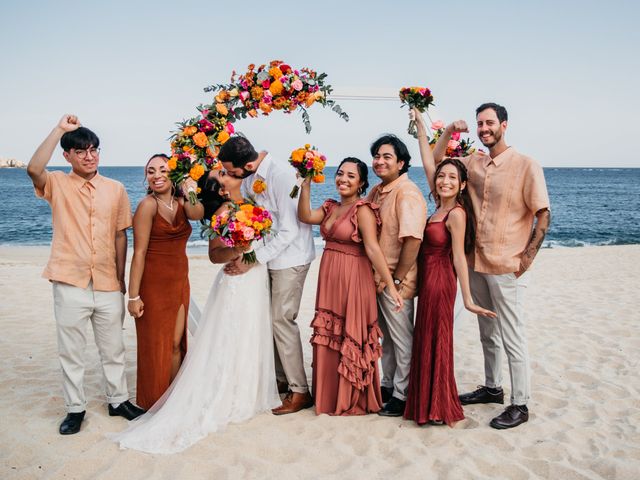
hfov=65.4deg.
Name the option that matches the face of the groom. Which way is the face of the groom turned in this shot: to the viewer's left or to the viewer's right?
to the viewer's left

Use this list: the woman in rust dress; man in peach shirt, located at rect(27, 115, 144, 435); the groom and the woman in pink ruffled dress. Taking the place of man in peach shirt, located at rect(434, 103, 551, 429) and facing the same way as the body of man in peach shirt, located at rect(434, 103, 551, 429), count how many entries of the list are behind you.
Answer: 0

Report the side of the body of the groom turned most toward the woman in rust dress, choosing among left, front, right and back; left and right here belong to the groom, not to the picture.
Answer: front

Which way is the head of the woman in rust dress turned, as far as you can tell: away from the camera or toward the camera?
toward the camera

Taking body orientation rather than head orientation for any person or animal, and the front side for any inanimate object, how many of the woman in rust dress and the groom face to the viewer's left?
1

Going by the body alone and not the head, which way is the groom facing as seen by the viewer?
to the viewer's left

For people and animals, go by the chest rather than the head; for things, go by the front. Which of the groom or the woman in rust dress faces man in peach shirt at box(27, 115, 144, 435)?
the groom

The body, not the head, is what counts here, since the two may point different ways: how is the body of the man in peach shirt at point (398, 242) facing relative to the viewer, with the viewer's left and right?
facing the viewer and to the left of the viewer

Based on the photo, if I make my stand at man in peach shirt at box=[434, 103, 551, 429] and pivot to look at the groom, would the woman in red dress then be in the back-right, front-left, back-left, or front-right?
front-left

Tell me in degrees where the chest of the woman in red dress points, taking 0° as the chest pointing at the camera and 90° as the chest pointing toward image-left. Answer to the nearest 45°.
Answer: approximately 45°

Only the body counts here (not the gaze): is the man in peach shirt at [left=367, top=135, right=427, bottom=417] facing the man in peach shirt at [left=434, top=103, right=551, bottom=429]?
no

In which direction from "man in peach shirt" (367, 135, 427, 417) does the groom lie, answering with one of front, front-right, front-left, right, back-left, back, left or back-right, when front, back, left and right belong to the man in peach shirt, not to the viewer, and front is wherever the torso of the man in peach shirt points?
front-right

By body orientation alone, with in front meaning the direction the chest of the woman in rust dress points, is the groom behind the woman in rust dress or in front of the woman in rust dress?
in front

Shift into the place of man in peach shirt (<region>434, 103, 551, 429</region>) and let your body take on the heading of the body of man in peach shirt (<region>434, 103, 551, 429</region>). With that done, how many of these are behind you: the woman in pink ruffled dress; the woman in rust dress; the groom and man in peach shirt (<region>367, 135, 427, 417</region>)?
0

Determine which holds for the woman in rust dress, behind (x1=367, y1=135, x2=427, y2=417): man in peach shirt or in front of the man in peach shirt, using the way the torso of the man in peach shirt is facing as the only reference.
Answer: in front

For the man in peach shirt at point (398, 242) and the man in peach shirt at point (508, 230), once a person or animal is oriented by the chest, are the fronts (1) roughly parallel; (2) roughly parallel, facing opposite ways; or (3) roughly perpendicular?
roughly parallel
